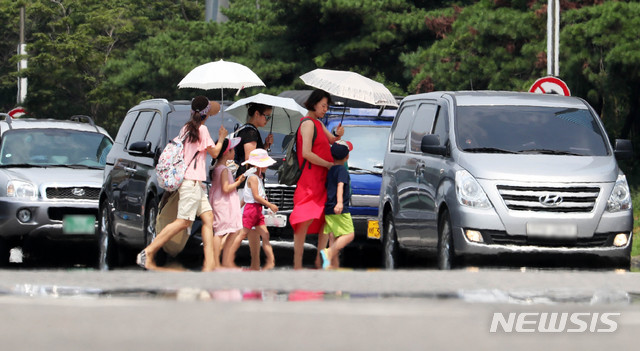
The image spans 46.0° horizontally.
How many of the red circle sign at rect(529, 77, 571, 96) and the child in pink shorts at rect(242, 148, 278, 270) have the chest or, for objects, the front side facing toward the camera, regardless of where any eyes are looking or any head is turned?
1

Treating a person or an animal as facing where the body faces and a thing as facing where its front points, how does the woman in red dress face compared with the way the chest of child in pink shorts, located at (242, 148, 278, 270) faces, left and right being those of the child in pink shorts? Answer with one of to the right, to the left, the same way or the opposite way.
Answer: the same way

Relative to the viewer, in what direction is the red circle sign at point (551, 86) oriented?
toward the camera

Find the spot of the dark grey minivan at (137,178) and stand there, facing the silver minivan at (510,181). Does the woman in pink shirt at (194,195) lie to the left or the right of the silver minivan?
right

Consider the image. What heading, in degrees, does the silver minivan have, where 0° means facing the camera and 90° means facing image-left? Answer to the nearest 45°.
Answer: approximately 315°

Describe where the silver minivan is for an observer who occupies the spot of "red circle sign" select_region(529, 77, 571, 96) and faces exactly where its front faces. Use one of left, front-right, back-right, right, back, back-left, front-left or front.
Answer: front
